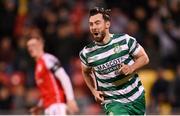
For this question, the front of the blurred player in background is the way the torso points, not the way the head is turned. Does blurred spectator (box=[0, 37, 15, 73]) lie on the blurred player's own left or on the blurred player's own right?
on the blurred player's own right

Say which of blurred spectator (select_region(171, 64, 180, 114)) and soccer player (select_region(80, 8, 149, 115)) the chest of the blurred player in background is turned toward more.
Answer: the soccer player

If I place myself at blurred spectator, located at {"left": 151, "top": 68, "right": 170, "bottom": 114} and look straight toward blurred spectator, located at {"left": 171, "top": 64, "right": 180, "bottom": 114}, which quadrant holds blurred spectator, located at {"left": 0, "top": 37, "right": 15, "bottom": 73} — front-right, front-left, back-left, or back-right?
back-left

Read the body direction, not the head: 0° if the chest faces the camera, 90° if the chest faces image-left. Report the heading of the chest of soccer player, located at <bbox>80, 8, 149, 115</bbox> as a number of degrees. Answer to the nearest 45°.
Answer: approximately 45°

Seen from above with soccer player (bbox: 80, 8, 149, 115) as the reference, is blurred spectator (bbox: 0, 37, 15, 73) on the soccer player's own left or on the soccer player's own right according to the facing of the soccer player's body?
on the soccer player's own right
